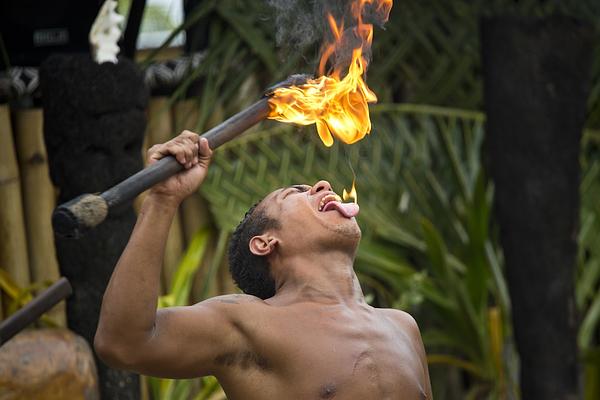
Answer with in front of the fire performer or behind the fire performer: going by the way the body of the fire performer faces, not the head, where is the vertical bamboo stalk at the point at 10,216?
behind

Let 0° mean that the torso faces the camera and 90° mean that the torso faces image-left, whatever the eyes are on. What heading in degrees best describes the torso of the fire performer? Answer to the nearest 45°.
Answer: approximately 315°

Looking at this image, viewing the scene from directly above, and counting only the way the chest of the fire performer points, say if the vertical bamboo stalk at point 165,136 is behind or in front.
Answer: behind

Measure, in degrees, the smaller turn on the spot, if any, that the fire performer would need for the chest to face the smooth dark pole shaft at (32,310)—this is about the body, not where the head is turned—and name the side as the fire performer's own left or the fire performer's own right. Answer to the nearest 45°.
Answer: approximately 180°

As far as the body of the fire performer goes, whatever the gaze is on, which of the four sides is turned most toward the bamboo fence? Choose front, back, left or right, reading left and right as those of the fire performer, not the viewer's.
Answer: back

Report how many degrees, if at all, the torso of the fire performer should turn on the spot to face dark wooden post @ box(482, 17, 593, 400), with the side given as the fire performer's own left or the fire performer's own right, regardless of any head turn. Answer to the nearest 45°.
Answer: approximately 90° to the fire performer's own left

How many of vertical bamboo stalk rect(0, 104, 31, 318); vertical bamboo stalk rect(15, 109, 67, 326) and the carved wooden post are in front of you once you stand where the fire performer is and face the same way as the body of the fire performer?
0

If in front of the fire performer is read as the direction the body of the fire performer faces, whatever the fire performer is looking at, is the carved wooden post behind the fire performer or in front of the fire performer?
behind

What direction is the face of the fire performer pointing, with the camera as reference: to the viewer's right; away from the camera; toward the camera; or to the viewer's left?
to the viewer's right
